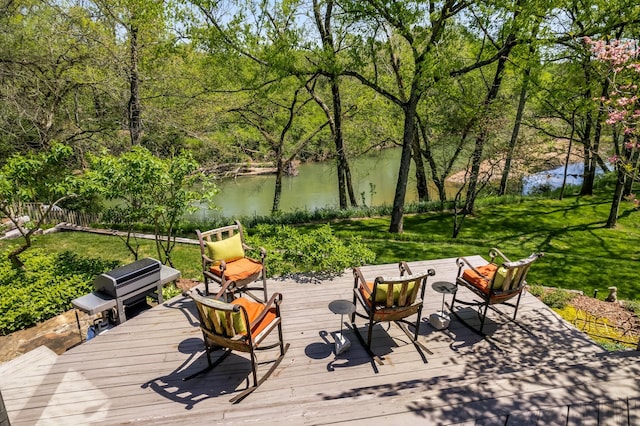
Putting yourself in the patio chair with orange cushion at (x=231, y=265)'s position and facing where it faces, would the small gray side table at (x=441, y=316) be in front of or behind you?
in front

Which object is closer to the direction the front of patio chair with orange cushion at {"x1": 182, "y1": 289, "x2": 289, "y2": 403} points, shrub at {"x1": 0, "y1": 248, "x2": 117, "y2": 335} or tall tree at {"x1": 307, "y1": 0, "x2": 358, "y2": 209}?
the tall tree

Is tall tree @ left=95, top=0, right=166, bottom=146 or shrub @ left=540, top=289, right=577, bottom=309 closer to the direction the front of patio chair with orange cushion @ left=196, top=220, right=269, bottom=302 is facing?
the shrub

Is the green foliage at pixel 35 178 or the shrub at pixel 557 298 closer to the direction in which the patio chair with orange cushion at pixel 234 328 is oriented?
the shrub

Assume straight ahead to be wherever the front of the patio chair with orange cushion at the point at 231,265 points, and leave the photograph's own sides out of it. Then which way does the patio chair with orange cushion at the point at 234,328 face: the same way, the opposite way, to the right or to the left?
to the left

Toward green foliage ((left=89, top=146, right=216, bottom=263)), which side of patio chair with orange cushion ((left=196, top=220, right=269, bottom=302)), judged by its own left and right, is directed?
back

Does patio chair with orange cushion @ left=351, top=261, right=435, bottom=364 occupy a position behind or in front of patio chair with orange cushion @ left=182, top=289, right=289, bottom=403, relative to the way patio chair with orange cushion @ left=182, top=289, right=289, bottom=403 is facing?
in front

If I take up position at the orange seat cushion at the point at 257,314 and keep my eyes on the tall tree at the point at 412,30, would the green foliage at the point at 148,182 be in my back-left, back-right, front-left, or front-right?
front-left

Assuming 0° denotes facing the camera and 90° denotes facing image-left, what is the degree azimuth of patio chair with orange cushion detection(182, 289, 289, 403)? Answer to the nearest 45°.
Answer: approximately 225°

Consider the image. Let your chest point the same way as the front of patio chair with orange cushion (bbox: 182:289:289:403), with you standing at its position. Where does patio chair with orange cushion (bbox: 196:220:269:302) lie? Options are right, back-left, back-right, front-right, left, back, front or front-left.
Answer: front-left

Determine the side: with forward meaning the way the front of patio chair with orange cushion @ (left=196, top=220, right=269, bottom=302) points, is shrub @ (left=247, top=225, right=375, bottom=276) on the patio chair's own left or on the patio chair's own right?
on the patio chair's own left

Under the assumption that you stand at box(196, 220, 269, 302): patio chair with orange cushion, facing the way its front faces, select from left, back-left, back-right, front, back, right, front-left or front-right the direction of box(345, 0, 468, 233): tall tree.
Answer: left

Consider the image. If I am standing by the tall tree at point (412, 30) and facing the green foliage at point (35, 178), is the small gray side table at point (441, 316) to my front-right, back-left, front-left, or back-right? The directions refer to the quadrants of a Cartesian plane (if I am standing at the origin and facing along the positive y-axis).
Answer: front-left
